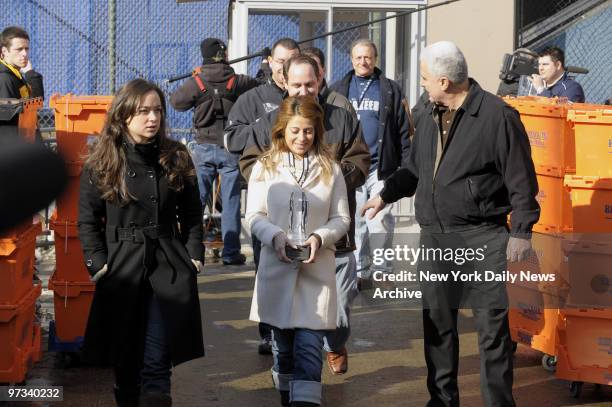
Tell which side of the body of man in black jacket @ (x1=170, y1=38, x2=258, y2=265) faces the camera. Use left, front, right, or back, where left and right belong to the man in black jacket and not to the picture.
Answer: back

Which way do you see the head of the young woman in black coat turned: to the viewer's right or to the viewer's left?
to the viewer's right

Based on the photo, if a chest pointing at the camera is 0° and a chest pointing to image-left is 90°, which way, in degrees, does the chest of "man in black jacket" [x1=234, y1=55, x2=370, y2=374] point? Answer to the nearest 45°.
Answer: approximately 0°

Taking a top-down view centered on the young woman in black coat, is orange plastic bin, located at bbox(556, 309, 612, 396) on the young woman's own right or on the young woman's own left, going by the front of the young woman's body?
on the young woman's own left

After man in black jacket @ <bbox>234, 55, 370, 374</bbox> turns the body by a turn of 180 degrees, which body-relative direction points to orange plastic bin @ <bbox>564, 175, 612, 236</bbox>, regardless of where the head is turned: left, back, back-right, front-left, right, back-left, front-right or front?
right
